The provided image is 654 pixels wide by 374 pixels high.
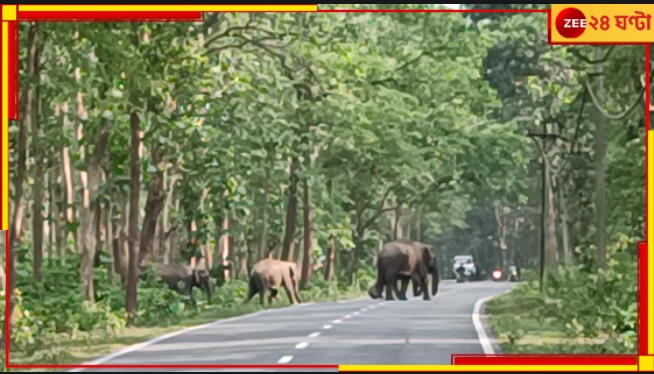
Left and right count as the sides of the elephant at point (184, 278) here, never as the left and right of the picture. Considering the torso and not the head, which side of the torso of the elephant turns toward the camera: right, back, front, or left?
right

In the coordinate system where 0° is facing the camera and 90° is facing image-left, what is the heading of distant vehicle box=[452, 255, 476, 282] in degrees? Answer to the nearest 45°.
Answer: approximately 0°

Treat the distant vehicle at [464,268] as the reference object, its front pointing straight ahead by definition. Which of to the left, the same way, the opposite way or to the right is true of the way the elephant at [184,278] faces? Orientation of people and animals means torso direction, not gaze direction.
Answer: to the left

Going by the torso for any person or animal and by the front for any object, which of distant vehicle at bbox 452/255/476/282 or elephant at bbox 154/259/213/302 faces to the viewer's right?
the elephant
